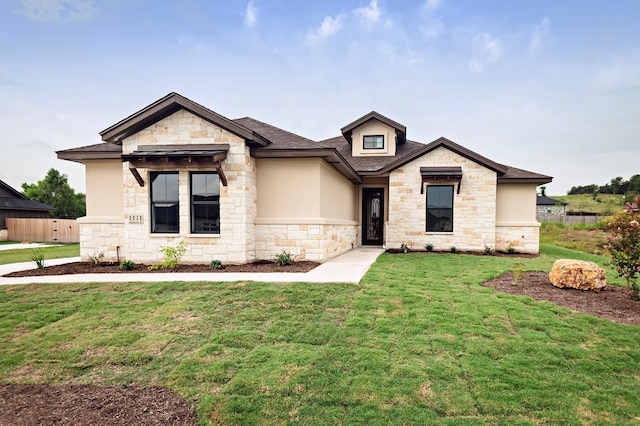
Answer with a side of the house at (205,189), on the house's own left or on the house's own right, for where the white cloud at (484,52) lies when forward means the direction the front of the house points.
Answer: on the house's own left

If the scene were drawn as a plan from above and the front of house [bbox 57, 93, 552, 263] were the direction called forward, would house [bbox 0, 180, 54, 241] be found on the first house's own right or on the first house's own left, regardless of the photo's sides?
on the first house's own right

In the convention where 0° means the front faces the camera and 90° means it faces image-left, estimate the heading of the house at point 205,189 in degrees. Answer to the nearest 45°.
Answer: approximately 0°

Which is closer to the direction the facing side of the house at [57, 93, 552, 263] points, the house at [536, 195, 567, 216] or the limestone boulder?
the limestone boulder

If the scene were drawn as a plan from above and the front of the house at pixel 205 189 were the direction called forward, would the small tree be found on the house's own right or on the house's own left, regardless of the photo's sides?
on the house's own left

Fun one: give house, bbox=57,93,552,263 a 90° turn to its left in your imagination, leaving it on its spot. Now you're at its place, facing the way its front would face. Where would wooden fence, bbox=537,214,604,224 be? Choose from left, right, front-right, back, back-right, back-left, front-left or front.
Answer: front-left

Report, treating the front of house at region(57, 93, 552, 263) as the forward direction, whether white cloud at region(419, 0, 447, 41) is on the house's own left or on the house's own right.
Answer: on the house's own left

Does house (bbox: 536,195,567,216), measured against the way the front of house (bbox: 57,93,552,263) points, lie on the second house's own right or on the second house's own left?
on the second house's own left
